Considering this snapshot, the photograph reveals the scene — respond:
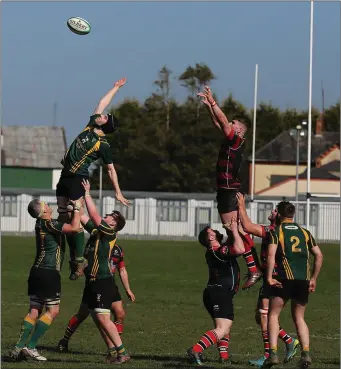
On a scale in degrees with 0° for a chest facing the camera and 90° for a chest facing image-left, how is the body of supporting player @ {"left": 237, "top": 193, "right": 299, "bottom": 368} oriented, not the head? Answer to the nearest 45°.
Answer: approximately 90°

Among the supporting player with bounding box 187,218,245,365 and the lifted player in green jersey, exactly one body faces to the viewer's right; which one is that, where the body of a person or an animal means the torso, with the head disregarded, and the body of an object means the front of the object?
the supporting player

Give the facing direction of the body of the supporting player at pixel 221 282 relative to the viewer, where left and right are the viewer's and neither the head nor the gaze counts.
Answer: facing to the right of the viewer

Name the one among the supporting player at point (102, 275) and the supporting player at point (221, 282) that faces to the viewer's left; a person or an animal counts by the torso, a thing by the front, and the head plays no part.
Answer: the supporting player at point (102, 275)

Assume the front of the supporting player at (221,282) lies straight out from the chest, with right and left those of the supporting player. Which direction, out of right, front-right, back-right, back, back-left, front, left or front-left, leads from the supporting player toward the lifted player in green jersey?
back

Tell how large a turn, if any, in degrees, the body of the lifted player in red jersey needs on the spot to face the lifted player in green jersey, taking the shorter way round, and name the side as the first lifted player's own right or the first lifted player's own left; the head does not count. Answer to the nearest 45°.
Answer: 0° — they already face them

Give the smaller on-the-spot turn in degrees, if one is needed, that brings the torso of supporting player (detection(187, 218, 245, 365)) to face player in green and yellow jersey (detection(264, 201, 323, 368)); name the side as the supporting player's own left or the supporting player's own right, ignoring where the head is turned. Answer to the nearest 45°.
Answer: approximately 45° to the supporting player's own right

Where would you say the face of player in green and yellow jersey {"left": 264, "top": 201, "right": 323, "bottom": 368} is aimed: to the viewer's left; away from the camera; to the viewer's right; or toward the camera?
away from the camera
